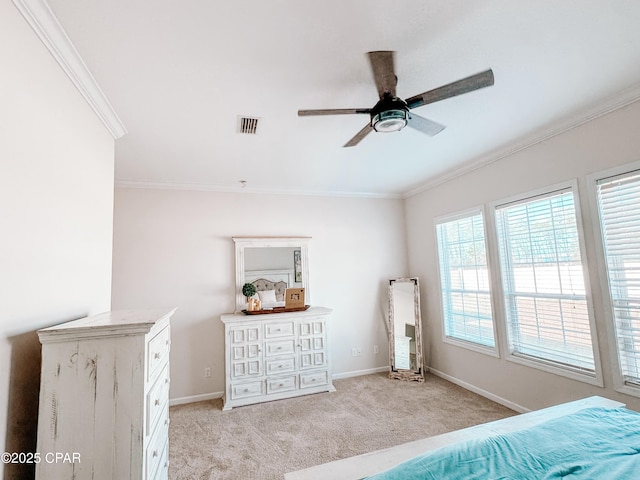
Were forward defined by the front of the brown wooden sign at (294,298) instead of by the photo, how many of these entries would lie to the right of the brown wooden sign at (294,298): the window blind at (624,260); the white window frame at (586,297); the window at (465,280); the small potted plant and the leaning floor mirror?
1

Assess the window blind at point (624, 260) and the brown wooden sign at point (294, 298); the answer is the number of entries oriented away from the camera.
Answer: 0

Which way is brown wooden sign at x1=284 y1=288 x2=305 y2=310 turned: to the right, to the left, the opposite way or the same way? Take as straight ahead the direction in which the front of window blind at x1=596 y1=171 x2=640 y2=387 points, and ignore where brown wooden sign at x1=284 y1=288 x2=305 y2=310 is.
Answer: to the left

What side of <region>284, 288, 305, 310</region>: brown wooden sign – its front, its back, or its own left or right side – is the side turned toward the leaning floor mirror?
left

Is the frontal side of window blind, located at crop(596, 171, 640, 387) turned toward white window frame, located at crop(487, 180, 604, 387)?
no

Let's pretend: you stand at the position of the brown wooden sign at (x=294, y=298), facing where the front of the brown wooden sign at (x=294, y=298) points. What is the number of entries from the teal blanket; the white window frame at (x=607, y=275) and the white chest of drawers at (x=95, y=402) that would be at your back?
0

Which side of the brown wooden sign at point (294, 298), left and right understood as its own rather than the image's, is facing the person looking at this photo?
front

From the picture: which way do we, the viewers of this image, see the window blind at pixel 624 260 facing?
facing the viewer and to the left of the viewer

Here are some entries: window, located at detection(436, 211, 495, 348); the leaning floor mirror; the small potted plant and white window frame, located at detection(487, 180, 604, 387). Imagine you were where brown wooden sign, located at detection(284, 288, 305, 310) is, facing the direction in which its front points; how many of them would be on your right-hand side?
1

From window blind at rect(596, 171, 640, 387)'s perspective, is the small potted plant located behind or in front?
in front

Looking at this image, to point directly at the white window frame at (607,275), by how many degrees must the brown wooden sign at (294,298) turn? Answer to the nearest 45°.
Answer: approximately 45° to its left

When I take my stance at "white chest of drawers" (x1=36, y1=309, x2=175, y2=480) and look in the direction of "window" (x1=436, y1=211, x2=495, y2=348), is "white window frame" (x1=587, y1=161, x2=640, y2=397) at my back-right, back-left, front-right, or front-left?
front-right

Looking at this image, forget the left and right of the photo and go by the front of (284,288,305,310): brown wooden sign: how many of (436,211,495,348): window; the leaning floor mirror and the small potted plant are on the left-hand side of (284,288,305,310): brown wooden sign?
2

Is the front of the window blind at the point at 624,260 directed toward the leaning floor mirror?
no

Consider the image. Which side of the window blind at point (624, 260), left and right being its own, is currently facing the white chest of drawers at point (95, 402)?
front

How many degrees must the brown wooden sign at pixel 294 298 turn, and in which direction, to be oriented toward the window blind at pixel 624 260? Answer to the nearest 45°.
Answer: approximately 45° to its left

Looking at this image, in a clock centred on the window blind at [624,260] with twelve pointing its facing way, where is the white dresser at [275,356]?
The white dresser is roughly at 1 o'clock from the window blind.

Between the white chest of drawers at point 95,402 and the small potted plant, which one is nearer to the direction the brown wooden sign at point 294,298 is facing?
the white chest of drawers

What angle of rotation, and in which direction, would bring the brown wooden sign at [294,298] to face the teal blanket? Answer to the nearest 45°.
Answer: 0° — it already faces it

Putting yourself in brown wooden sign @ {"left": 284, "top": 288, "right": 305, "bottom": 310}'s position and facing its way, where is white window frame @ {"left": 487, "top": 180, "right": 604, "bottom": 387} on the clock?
The white window frame is roughly at 10 o'clock from the brown wooden sign.
